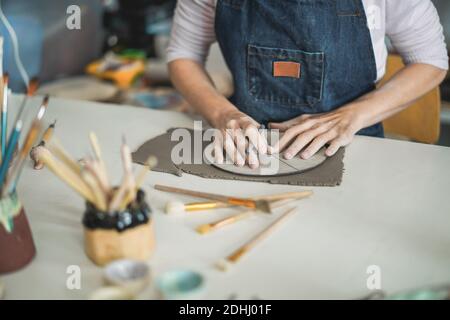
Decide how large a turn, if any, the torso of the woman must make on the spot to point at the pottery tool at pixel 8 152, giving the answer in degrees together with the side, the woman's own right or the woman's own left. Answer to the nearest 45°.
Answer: approximately 45° to the woman's own right

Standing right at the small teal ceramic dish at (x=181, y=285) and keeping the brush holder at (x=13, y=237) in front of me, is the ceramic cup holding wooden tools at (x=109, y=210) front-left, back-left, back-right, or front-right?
front-right

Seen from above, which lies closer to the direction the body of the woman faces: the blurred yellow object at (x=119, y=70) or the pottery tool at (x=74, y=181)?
the pottery tool

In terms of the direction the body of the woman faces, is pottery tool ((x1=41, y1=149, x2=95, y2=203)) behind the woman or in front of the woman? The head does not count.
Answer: in front

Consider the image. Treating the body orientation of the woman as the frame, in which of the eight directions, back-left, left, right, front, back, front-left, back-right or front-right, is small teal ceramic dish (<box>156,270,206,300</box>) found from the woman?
front

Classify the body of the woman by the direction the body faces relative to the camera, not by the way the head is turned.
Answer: toward the camera

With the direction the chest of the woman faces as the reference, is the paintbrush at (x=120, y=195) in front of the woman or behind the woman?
in front

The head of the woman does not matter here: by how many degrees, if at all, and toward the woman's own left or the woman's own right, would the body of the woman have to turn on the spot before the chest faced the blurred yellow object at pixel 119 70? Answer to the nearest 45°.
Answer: approximately 135° to the woman's own right

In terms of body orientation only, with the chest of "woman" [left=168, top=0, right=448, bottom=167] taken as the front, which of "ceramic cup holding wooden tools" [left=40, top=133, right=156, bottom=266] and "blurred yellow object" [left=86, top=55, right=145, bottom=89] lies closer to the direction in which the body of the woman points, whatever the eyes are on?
the ceramic cup holding wooden tools

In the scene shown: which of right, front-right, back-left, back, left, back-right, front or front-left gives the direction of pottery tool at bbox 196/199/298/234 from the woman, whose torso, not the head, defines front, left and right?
front

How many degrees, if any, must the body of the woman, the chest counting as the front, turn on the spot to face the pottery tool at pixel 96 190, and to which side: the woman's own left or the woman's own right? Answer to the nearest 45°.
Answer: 0° — they already face it
